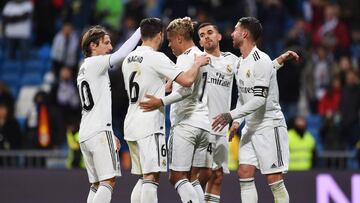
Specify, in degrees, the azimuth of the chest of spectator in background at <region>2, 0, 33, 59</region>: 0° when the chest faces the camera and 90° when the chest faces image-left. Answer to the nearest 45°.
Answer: approximately 0°

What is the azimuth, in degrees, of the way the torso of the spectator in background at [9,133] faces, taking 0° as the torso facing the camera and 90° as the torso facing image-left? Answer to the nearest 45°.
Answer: approximately 0°

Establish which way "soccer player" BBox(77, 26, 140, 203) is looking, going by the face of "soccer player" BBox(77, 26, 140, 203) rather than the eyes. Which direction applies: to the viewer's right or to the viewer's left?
to the viewer's right

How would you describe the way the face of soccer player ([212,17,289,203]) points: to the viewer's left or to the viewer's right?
to the viewer's left

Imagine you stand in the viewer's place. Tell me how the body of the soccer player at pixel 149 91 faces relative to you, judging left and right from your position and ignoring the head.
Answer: facing away from the viewer and to the right of the viewer

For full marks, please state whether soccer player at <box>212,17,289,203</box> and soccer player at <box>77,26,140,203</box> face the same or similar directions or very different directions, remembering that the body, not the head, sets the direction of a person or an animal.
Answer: very different directions
